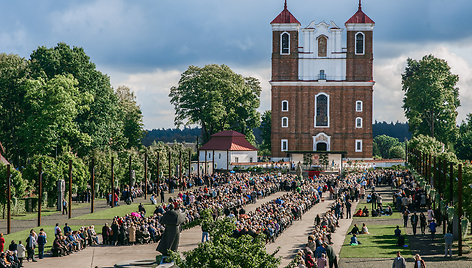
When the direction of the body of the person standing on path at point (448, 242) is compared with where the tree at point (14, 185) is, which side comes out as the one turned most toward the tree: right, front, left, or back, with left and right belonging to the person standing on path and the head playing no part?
left

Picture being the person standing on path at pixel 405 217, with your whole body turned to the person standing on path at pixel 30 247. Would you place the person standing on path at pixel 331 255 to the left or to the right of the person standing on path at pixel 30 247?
left

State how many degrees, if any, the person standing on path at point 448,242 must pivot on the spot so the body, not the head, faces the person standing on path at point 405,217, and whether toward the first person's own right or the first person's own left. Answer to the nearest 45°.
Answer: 0° — they already face them

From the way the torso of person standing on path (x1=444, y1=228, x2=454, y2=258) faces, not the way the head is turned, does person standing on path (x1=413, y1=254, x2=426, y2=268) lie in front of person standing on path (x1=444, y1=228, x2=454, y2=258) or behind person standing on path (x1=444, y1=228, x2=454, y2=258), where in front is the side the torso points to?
behind

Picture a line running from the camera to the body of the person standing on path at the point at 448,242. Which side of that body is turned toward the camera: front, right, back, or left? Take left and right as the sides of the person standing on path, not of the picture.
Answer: back

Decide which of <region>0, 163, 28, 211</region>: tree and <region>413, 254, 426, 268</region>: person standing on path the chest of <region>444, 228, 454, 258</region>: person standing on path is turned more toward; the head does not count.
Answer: the tree
